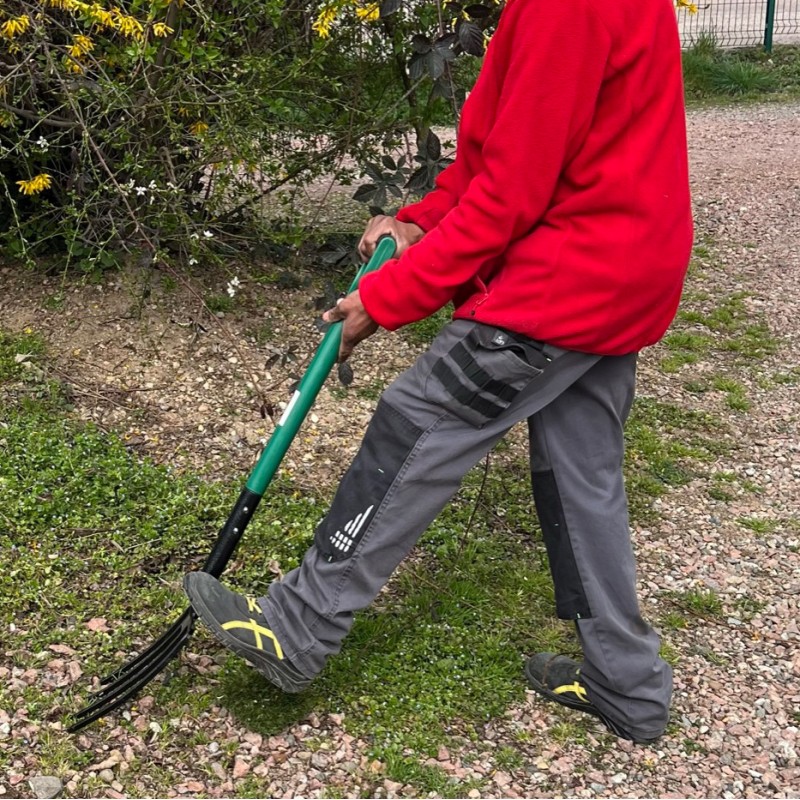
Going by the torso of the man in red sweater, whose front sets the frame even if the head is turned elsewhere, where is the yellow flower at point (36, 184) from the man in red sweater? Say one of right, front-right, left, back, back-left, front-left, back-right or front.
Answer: front-right

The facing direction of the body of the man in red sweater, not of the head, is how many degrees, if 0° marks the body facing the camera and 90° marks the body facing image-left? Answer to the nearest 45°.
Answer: approximately 90°

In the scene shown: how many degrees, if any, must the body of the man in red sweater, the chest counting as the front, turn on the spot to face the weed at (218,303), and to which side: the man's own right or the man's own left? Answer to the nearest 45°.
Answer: approximately 45° to the man's own right

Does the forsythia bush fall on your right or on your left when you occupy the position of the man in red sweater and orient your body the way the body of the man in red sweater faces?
on your right

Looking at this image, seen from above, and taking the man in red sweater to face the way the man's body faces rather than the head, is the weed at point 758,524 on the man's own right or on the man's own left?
on the man's own right

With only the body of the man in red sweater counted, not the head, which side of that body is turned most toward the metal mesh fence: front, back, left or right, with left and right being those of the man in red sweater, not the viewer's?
right
